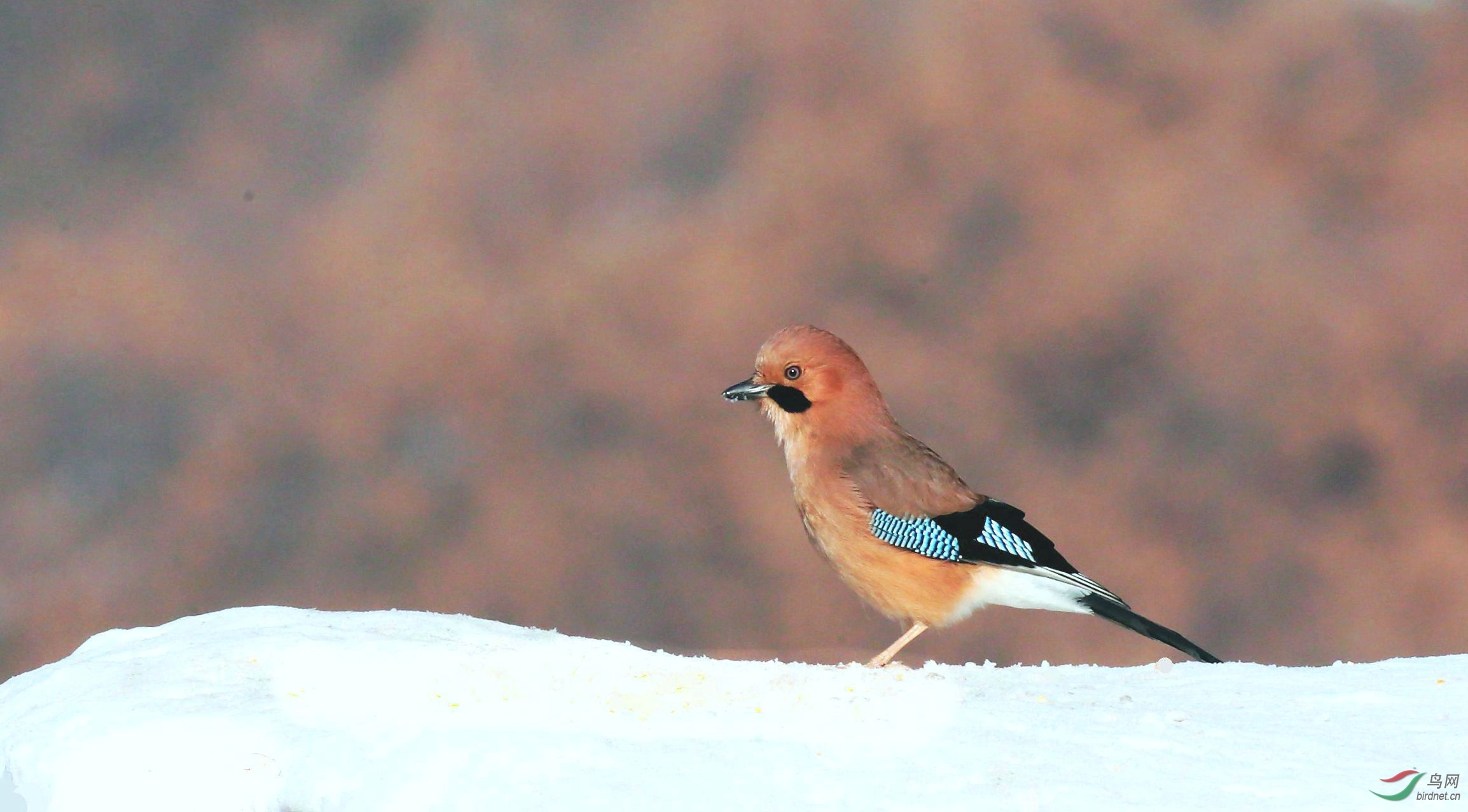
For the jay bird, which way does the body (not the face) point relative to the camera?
to the viewer's left
